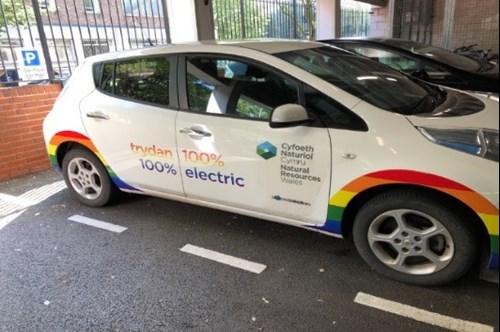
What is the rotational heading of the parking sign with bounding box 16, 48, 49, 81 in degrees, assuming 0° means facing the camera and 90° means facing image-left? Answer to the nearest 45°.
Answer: approximately 0°

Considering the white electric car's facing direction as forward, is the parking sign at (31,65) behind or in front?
behind

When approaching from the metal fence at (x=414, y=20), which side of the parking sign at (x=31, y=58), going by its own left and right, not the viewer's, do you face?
left

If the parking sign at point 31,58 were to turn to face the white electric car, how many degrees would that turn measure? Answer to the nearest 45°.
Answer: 0° — it already faces it

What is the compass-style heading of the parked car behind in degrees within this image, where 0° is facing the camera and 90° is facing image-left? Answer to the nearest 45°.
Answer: approximately 315°

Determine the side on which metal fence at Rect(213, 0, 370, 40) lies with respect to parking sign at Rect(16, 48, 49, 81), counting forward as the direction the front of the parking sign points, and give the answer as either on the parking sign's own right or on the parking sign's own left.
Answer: on the parking sign's own left

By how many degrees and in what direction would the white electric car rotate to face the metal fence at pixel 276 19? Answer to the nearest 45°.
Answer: approximately 135° to its left

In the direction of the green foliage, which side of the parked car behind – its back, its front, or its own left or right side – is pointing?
back

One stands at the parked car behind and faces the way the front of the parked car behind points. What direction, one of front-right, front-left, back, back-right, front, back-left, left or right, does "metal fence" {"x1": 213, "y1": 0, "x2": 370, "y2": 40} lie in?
back
